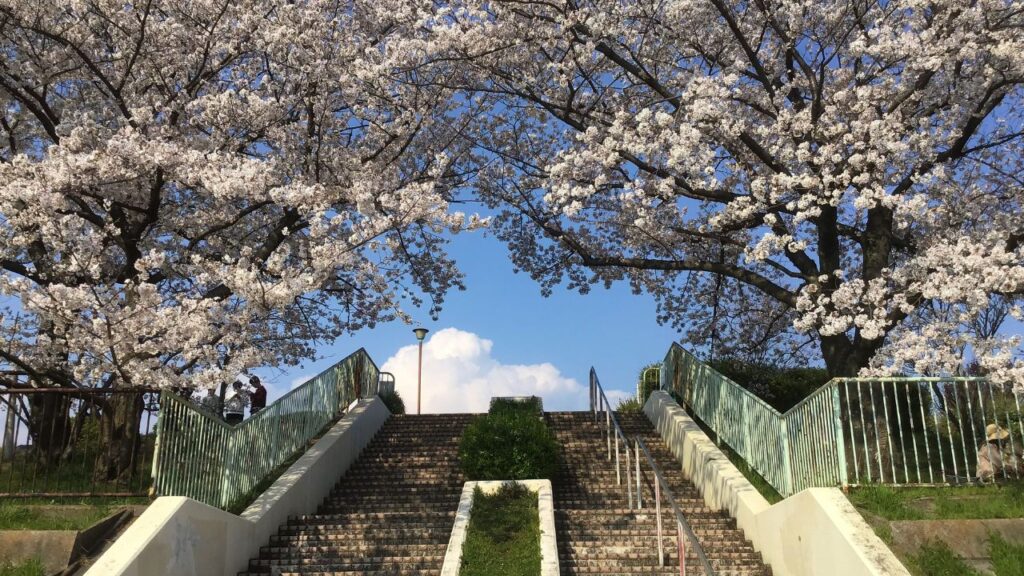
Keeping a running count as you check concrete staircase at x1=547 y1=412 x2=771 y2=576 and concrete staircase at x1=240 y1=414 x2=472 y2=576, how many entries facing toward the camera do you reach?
2

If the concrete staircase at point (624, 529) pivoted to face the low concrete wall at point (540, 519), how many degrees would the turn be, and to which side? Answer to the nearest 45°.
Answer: approximately 45° to its right

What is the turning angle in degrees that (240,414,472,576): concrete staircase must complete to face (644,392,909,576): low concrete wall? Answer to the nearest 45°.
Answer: approximately 45° to its left

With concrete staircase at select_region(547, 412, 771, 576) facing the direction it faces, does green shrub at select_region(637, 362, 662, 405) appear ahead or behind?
behind

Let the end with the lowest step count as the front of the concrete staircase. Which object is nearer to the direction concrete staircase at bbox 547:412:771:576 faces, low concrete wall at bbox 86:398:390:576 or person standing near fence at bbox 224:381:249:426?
the low concrete wall

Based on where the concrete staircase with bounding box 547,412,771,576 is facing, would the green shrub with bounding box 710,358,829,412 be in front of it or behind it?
behind

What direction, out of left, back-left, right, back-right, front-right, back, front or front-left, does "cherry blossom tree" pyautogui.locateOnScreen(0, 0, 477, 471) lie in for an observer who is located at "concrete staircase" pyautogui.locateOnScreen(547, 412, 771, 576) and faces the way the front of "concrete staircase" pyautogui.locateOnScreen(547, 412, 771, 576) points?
right

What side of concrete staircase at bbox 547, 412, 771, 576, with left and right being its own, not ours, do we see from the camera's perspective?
front

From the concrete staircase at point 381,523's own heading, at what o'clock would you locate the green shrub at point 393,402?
The green shrub is roughly at 6 o'clock from the concrete staircase.

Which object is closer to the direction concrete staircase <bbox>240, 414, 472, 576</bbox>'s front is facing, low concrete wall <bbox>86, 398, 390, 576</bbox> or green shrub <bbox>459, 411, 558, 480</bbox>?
the low concrete wall

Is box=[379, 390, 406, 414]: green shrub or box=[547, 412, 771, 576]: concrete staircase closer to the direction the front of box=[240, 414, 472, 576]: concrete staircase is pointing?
the concrete staircase

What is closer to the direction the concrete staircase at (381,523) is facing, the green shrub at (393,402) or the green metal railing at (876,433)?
the green metal railing

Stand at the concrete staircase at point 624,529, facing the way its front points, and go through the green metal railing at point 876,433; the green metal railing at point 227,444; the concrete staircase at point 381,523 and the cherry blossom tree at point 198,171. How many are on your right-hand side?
3

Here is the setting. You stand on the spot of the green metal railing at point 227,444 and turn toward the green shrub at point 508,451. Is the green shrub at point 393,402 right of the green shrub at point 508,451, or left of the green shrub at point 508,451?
left

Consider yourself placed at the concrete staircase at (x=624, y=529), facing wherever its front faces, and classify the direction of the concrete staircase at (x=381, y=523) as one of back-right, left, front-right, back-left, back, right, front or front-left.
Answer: right

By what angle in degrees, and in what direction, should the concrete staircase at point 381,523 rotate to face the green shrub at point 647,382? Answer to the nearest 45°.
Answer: approximately 135° to its left

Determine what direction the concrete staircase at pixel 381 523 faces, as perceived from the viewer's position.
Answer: facing the viewer
